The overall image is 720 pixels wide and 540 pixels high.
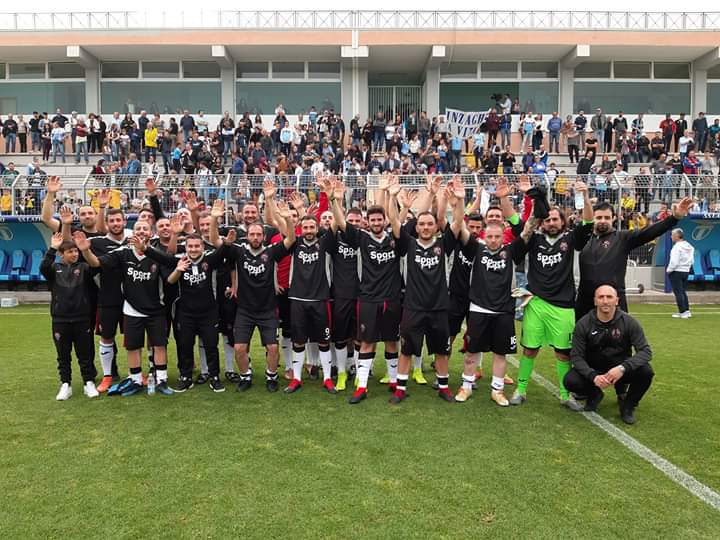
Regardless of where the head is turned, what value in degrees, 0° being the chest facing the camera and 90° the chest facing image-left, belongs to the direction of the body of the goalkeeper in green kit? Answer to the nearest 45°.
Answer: approximately 0°

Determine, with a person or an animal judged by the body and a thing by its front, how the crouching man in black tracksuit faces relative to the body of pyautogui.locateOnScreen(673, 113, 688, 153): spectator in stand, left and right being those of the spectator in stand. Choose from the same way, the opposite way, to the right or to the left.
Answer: the same way

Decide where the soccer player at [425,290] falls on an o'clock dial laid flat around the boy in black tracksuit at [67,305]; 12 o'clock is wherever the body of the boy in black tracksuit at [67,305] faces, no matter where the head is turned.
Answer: the soccer player at [425,290] is roughly at 10 o'clock from the boy in black tracksuit at [67,305].

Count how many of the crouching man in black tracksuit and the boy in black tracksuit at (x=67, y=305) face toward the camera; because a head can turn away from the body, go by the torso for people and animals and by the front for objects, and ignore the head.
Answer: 2

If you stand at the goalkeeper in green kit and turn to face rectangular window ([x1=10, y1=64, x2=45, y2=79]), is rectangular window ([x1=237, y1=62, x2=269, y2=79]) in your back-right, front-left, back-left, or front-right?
front-right

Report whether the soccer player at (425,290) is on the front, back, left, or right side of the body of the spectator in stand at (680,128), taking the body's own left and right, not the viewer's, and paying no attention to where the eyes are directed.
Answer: front

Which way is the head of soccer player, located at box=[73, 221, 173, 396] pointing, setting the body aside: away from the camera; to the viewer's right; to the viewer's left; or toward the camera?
toward the camera

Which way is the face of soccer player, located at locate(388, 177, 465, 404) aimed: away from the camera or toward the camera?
toward the camera

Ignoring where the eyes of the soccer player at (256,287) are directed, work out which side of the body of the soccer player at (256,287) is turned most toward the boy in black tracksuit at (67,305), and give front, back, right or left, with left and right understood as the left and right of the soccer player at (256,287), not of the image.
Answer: right

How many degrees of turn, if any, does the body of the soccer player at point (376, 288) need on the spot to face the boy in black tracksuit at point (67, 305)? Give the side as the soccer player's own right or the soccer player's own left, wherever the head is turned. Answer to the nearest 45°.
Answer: approximately 90° to the soccer player's own right

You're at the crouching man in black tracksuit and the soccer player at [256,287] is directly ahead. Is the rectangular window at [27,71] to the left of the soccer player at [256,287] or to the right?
right

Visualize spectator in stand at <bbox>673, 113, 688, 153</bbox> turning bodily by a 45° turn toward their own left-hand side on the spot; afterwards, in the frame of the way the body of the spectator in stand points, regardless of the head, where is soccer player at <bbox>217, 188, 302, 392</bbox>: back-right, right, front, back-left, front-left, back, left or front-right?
front-right

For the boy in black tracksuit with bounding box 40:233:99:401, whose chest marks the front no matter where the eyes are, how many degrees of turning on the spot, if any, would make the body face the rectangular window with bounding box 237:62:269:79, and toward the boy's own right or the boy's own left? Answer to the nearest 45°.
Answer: approximately 180°

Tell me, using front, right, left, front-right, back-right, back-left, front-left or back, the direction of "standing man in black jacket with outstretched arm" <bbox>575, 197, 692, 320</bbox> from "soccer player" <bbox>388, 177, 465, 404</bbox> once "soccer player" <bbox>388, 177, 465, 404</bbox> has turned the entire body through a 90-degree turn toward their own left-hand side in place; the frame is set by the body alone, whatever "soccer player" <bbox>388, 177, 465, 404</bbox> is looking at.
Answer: front
